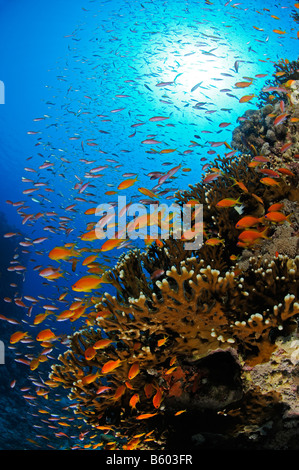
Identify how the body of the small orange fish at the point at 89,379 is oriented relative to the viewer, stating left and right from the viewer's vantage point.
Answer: facing to the left of the viewer

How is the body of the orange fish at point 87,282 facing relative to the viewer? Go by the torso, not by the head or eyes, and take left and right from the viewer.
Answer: facing to the left of the viewer
